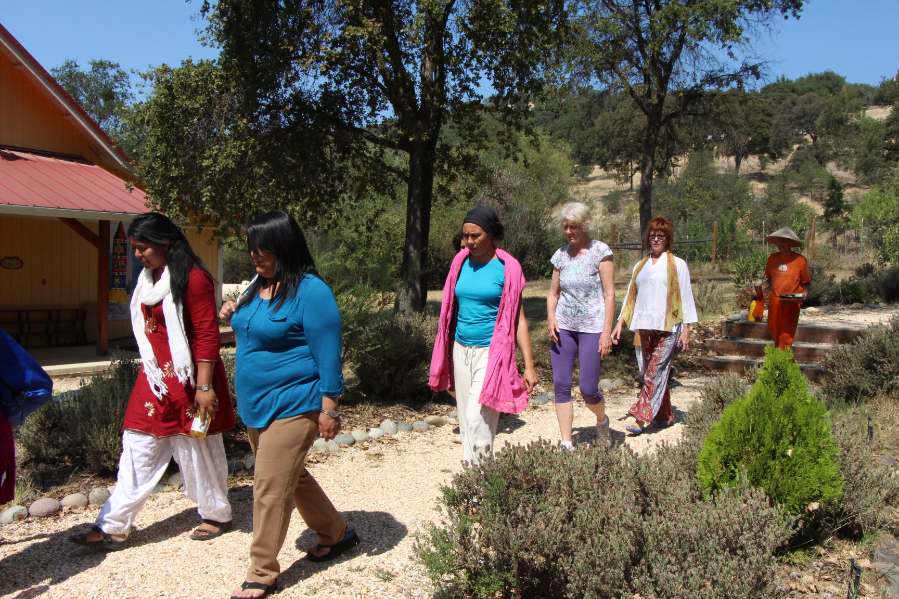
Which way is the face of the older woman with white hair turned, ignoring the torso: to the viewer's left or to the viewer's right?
to the viewer's left

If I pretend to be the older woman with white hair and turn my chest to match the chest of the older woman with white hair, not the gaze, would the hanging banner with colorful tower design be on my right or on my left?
on my right

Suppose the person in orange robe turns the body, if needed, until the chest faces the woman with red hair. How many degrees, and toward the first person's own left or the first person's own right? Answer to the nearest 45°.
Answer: approximately 45° to the first person's own right

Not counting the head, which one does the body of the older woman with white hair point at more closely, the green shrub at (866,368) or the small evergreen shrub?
the small evergreen shrub

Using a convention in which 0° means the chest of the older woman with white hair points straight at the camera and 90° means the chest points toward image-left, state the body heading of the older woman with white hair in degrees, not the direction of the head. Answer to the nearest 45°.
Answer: approximately 45°

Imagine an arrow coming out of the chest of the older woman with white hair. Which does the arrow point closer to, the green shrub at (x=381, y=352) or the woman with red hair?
the green shrub

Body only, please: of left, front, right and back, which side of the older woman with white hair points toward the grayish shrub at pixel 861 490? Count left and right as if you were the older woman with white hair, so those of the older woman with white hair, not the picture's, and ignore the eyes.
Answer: left
